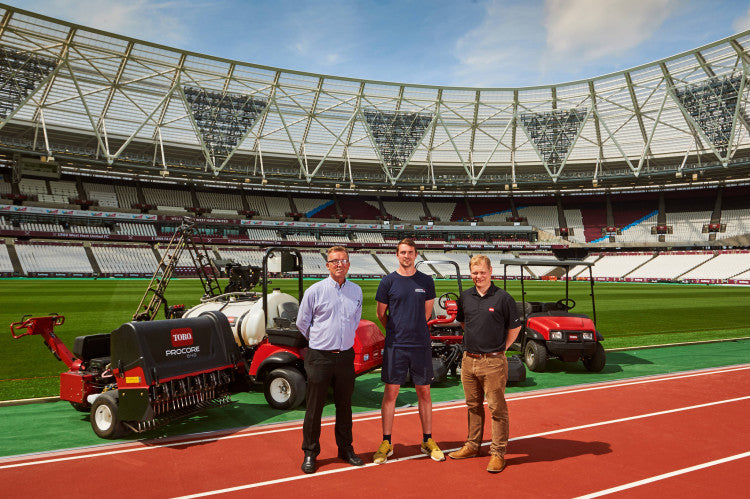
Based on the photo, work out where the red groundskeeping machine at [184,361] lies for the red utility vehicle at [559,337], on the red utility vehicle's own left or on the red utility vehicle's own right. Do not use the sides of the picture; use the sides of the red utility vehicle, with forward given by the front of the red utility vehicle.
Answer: on the red utility vehicle's own right

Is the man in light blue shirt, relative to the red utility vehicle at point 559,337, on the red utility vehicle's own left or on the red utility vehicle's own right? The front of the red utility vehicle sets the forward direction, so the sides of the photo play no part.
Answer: on the red utility vehicle's own right

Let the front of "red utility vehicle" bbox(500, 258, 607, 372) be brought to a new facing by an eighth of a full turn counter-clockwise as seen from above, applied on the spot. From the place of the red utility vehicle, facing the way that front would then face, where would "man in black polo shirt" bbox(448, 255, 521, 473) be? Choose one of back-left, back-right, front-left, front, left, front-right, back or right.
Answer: right

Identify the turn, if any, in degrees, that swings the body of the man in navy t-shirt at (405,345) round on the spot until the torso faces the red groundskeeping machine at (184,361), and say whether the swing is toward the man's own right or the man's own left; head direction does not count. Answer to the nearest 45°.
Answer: approximately 135° to the man's own right

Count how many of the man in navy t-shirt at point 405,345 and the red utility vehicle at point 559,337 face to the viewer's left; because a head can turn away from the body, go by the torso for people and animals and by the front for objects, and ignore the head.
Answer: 0

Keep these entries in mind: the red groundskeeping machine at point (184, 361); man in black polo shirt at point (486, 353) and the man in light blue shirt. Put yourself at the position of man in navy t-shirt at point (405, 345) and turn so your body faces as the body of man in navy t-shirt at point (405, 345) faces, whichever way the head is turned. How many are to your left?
1

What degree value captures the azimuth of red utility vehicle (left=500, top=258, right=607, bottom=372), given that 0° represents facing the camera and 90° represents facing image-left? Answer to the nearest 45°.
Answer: approximately 315°

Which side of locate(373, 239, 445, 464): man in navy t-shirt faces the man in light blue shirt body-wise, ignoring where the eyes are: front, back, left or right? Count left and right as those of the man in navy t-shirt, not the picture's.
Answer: right

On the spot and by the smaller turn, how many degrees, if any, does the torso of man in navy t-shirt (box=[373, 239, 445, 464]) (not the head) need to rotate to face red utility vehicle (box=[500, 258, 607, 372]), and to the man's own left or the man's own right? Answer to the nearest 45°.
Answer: approximately 135° to the man's own left

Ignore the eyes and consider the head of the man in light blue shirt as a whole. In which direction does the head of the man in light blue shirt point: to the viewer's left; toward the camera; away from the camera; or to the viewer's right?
toward the camera

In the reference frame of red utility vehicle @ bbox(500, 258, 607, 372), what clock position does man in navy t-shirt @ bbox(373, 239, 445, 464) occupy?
The man in navy t-shirt is roughly at 2 o'clock from the red utility vehicle.

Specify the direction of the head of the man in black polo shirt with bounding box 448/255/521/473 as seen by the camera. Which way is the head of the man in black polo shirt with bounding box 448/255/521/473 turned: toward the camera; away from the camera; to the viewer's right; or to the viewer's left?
toward the camera

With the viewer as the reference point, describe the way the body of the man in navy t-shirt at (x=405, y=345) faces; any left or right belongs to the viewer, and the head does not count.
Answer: facing the viewer

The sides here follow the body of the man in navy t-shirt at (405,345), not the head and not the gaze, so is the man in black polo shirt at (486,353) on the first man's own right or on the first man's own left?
on the first man's own left
